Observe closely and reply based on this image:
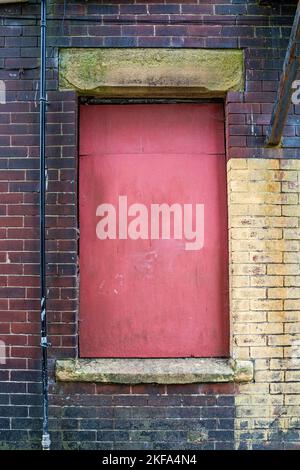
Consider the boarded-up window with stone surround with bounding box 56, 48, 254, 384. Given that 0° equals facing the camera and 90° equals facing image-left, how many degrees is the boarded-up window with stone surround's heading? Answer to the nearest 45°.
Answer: approximately 0°
